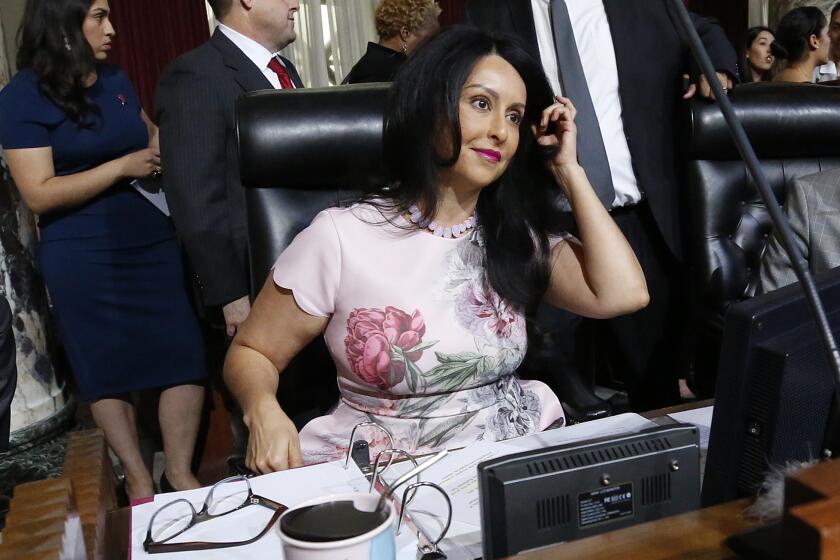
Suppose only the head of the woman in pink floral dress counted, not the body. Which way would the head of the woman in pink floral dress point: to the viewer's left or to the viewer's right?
to the viewer's right

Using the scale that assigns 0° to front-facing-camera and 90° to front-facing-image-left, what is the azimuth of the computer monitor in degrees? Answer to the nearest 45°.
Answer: approximately 135°

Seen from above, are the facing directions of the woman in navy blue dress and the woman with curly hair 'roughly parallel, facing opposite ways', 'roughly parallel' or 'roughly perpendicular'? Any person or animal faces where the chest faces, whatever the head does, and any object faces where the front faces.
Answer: roughly perpendicular

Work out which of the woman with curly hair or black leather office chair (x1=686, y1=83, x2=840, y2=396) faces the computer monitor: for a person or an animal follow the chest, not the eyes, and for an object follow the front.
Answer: the black leather office chair

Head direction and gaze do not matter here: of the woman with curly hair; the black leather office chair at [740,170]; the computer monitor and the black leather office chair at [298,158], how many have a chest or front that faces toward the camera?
2

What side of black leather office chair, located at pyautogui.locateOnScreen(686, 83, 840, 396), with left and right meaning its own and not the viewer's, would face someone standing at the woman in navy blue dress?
right

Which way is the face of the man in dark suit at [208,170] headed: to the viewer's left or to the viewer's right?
to the viewer's right

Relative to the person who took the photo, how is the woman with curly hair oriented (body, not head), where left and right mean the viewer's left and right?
facing away from the viewer and to the right of the viewer
